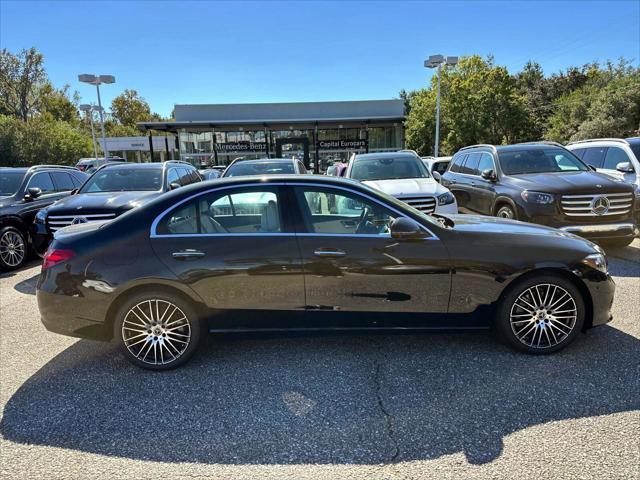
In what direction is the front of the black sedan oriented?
to the viewer's right

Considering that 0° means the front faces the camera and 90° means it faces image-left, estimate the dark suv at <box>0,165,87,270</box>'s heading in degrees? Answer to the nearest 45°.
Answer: approximately 45°

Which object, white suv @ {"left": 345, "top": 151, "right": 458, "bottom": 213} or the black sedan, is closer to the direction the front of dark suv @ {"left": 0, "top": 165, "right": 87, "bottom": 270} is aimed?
the black sedan

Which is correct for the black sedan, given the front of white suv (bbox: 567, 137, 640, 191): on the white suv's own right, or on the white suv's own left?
on the white suv's own right

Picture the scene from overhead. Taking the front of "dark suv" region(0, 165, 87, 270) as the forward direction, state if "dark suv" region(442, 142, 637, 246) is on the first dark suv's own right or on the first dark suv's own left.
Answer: on the first dark suv's own left

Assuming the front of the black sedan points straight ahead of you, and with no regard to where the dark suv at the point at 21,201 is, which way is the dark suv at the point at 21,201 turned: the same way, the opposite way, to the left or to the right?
to the right

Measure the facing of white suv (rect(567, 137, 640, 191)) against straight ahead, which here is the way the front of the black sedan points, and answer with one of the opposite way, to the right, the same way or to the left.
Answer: to the right

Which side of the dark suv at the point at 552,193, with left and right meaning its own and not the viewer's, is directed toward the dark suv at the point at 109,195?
right

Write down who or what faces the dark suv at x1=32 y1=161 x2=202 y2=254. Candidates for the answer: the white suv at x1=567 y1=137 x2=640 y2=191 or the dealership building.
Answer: the dealership building

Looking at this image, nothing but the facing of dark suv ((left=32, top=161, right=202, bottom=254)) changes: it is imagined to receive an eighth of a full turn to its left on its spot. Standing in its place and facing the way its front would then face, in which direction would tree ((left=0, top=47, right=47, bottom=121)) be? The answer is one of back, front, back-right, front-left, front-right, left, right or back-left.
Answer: back

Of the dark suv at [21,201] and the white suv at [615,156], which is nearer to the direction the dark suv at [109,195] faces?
the dark suv

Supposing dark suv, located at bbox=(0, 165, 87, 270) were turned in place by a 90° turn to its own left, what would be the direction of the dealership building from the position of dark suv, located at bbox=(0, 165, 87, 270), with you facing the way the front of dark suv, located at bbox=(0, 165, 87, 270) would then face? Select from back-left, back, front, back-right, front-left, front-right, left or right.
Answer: left

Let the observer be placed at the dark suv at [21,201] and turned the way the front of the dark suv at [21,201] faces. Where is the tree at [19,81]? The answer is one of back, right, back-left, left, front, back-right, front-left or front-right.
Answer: back-right

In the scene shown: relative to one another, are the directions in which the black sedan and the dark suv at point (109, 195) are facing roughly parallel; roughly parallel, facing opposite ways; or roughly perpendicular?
roughly perpendicular

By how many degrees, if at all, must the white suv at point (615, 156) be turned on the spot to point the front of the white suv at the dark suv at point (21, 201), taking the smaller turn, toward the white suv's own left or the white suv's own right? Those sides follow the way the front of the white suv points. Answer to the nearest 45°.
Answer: approximately 90° to the white suv's own right
